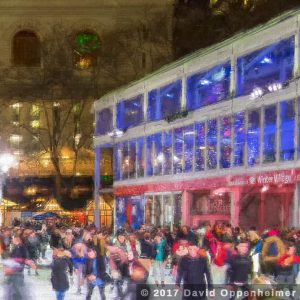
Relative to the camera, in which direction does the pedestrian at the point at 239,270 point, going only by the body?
toward the camera

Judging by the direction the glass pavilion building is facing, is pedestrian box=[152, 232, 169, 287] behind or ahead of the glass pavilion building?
ahead

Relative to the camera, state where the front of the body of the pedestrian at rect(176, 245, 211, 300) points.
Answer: toward the camera

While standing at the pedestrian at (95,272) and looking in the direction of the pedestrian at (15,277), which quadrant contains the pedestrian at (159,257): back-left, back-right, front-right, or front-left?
back-right

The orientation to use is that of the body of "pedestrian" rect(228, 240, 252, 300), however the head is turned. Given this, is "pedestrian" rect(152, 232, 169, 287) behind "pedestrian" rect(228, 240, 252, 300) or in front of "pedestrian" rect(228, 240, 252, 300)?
behind
